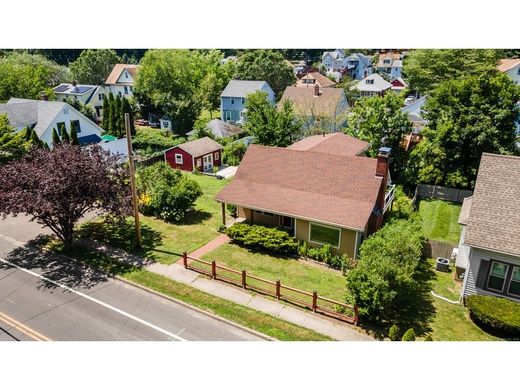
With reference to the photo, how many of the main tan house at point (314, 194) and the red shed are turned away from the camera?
0

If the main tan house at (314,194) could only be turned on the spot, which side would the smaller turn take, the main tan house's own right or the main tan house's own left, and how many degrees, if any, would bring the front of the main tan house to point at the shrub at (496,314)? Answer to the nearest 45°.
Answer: approximately 90° to the main tan house's own left

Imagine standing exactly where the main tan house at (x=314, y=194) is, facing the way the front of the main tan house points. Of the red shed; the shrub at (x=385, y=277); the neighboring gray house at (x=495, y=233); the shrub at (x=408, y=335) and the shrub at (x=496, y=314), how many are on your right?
1

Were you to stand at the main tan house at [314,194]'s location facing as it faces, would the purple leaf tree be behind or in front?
in front

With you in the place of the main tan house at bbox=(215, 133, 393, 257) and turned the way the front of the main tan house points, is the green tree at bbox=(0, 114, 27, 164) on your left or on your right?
on your right

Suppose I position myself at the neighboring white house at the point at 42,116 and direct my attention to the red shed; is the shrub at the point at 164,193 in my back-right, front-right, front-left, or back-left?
front-right

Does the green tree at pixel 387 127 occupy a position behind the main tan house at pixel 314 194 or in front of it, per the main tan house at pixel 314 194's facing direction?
behind

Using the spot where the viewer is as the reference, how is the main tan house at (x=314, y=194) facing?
facing the viewer and to the left of the viewer

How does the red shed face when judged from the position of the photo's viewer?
facing the viewer and to the right of the viewer
